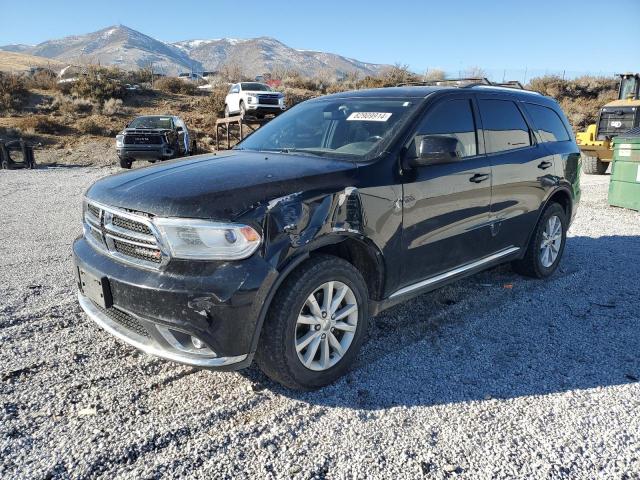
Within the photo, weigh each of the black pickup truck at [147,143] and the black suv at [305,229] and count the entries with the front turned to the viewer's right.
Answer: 0

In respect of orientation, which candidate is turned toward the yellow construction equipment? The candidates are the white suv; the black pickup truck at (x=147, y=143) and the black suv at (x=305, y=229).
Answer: the white suv

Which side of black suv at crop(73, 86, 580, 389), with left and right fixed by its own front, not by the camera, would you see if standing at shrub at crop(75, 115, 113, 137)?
right

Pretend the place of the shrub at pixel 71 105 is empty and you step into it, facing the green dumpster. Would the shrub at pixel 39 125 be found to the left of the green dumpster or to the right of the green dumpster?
right

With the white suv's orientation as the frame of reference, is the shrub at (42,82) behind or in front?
behind

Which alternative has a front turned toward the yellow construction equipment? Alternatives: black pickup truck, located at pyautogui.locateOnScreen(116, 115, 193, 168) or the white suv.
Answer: the white suv

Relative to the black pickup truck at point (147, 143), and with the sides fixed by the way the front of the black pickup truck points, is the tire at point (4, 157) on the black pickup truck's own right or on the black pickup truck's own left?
on the black pickup truck's own right

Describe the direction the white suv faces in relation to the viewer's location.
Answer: facing the viewer and to the right of the viewer

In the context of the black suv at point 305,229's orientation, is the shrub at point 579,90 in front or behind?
behind

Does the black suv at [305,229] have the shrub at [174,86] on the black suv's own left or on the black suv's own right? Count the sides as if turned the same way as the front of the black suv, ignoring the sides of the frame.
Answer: on the black suv's own right

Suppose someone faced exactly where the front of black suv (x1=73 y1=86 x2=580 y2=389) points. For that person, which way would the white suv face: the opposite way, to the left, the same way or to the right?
to the left

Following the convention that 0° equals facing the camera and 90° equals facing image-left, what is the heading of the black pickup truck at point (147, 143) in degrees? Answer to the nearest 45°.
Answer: approximately 45°

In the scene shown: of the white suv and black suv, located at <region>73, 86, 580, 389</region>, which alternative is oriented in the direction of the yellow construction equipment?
the white suv
